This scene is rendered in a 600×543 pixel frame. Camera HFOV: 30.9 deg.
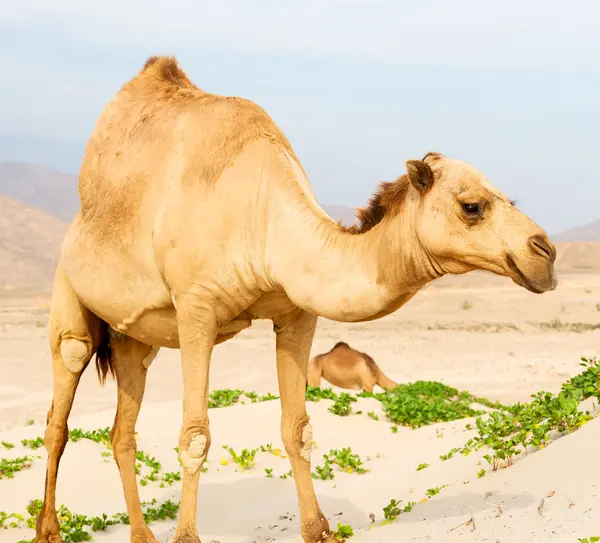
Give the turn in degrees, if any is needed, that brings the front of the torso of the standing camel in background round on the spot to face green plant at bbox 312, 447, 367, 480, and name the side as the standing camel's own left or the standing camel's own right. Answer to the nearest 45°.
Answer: approximately 90° to the standing camel's own right

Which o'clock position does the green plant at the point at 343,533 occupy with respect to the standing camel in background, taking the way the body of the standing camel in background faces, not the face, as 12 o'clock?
The green plant is roughly at 3 o'clock from the standing camel in background.

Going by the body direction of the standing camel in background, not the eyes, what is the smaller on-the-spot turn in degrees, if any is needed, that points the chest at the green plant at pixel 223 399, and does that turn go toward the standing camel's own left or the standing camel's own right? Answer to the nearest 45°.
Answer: approximately 135° to the standing camel's own right

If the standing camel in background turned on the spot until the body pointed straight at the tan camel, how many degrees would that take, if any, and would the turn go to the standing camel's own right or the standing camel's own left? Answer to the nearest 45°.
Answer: approximately 90° to the standing camel's own right

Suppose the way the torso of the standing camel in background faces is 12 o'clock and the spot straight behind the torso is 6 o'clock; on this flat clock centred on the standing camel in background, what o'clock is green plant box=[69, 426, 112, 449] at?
The green plant is roughly at 4 o'clock from the standing camel in background.

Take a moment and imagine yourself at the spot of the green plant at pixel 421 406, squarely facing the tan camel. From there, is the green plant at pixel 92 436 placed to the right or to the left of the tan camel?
right

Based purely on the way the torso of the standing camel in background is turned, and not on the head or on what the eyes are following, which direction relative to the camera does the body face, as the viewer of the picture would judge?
to the viewer's right

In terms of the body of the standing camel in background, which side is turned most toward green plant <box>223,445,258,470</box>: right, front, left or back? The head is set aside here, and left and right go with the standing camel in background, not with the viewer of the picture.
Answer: right
